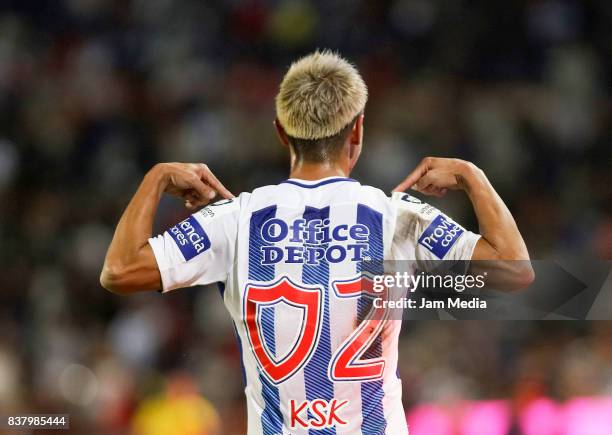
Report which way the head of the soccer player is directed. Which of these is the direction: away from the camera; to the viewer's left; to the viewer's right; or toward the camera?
away from the camera

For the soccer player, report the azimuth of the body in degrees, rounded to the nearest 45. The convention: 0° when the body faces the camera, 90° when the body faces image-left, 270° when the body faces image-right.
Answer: approximately 180°
